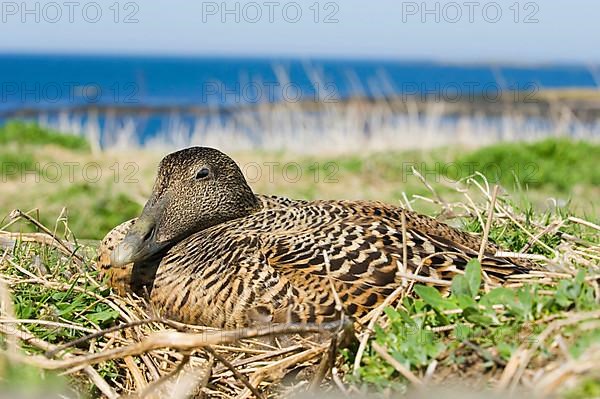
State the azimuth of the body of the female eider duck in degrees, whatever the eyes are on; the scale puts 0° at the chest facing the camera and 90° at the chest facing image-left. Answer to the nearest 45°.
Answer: approximately 90°
